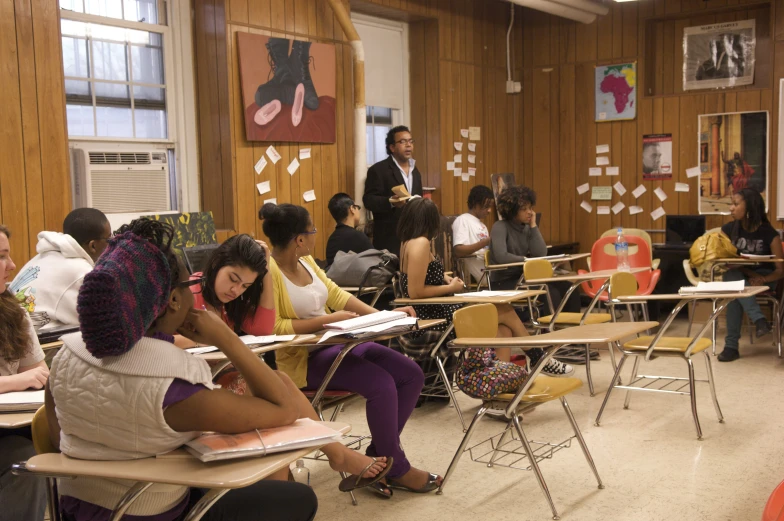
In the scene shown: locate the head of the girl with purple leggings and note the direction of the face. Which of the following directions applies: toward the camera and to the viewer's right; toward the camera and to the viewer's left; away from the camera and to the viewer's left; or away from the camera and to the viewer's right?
away from the camera and to the viewer's right

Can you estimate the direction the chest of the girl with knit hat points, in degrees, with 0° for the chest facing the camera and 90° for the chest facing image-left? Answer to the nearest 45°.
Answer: approximately 225°

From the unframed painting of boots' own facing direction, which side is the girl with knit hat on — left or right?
on its right

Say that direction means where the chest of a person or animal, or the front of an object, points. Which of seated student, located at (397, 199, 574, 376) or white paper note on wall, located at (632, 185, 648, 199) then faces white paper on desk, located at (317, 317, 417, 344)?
the white paper note on wall

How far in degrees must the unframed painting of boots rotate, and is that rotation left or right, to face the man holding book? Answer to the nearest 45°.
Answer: approximately 90° to its left
